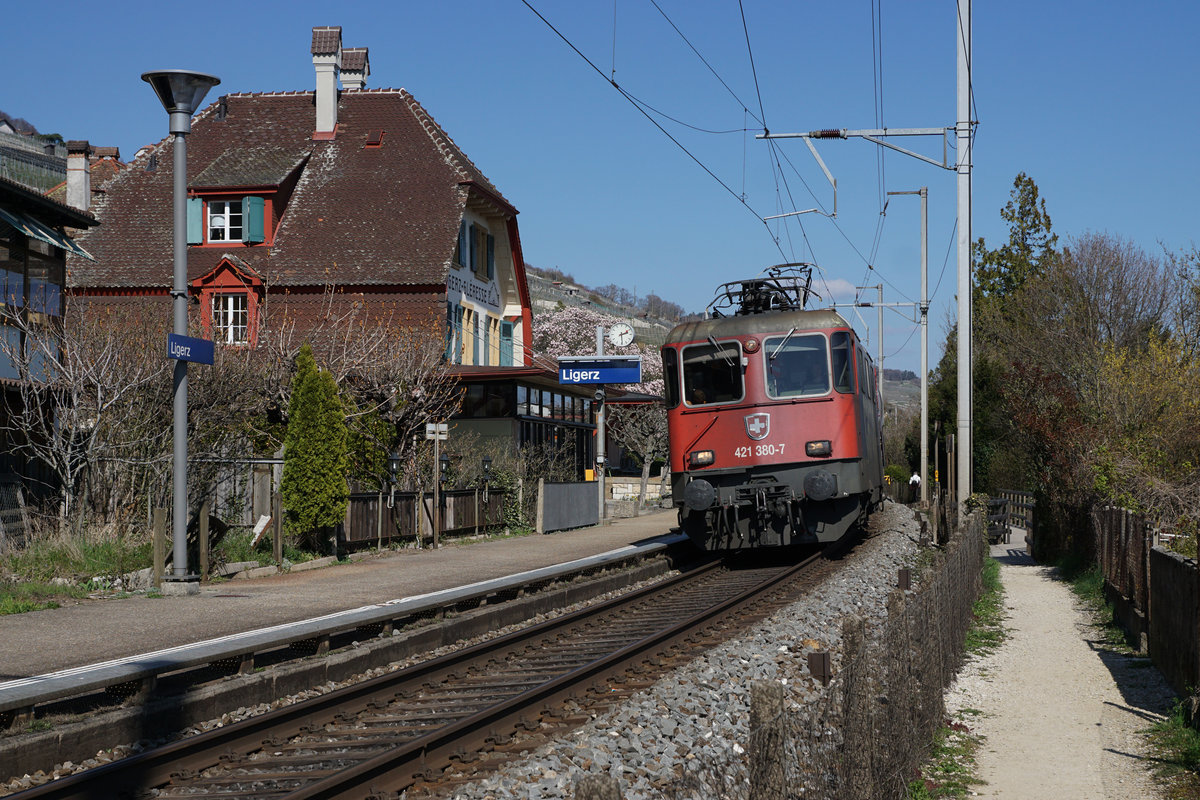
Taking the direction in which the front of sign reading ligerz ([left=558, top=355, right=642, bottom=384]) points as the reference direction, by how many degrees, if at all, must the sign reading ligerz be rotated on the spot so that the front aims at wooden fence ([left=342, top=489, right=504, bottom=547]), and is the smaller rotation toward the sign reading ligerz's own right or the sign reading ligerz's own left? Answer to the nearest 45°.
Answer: approximately 45° to the sign reading ligerz's own right

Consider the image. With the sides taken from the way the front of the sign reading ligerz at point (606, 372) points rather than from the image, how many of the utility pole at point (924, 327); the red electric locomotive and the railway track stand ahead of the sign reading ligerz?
2

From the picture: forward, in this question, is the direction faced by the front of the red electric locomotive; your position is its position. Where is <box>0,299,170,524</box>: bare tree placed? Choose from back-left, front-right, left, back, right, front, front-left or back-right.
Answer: right

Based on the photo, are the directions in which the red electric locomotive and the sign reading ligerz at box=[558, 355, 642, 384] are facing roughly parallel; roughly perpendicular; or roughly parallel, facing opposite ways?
roughly parallel

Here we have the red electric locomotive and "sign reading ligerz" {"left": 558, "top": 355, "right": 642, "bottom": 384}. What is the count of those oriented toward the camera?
2

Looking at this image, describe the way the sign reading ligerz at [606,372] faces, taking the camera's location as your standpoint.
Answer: facing the viewer

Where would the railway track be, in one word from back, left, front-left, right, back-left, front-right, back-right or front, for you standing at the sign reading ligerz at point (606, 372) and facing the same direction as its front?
front

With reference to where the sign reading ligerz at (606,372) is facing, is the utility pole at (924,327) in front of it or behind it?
behind
